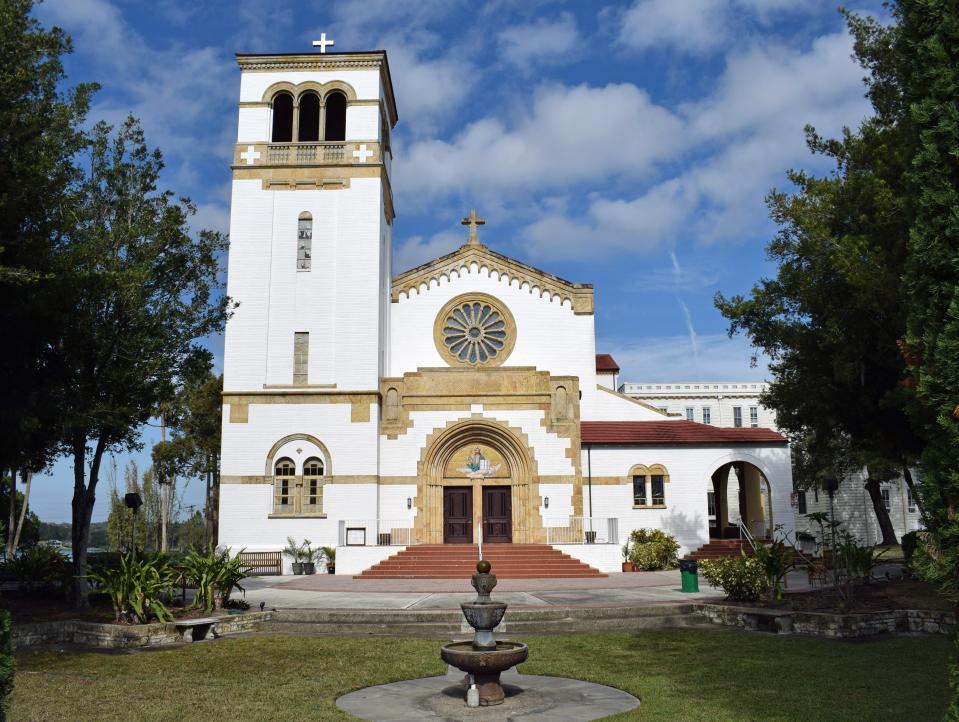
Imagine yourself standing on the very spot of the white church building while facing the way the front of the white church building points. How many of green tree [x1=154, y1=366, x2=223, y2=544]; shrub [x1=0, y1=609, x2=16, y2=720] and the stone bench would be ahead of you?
2

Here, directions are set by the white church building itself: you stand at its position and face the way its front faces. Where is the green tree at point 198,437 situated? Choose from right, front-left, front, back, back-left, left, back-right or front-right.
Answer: back-right

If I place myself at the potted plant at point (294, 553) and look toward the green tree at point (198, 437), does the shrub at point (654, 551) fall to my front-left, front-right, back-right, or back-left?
back-right

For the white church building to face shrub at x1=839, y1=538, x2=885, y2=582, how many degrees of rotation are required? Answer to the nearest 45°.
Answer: approximately 45° to its left

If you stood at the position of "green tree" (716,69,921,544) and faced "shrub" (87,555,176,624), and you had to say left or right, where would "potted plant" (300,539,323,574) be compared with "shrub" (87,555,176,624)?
right

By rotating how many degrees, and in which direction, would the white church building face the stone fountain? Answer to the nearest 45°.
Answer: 0° — it already faces it

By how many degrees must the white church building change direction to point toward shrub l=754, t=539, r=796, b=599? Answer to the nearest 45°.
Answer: approximately 45° to its left

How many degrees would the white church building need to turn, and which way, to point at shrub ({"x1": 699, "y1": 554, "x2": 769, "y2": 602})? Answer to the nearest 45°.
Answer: approximately 45° to its left

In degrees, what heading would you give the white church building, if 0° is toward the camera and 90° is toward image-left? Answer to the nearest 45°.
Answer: approximately 0°
